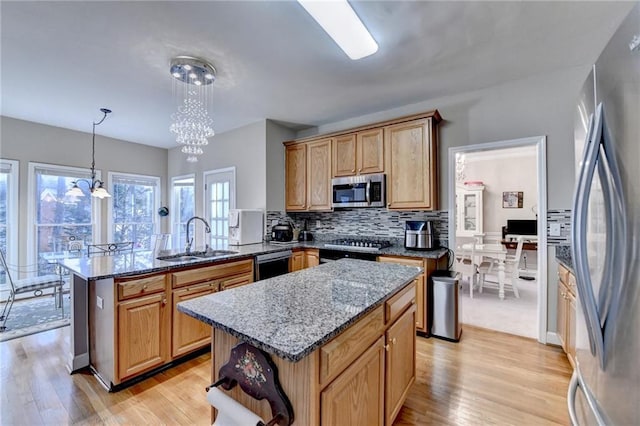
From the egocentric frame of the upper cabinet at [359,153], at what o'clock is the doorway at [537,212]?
The doorway is roughly at 8 o'clock from the upper cabinet.

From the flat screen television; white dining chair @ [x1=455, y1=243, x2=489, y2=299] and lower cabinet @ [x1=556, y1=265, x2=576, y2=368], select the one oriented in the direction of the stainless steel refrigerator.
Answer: the flat screen television

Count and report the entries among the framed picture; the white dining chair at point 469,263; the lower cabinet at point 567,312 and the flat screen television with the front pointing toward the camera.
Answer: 2

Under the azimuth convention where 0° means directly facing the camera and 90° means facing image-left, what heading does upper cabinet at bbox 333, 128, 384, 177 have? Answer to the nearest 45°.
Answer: approximately 45°

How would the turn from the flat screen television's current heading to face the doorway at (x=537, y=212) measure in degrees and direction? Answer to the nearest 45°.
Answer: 0° — it already faces it

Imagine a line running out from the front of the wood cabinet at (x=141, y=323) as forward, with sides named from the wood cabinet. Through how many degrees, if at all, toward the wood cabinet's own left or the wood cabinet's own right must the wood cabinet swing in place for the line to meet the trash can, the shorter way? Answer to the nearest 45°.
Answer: approximately 45° to the wood cabinet's own left

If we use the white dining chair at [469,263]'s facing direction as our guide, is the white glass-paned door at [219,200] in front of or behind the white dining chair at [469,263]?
behind

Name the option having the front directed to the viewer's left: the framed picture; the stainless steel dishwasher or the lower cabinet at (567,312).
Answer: the lower cabinet

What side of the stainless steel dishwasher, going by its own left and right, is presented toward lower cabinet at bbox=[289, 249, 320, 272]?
left

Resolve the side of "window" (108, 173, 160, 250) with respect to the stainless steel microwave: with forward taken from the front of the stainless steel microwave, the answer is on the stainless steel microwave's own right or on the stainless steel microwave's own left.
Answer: on the stainless steel microwave's own right

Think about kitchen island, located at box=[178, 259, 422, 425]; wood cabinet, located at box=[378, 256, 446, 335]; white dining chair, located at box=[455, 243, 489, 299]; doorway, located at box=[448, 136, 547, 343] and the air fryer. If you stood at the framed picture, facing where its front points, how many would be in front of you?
5

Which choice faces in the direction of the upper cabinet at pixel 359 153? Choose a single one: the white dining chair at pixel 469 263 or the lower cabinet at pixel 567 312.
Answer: the lower cabinet

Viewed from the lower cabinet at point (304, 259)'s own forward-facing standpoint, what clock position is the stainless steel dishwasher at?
The stainless steel dishwasher is roughly at 3 o'clock from the lower cabinet.

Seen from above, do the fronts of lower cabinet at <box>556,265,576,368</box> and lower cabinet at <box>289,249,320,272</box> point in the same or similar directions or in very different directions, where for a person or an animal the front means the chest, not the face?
very different directions
